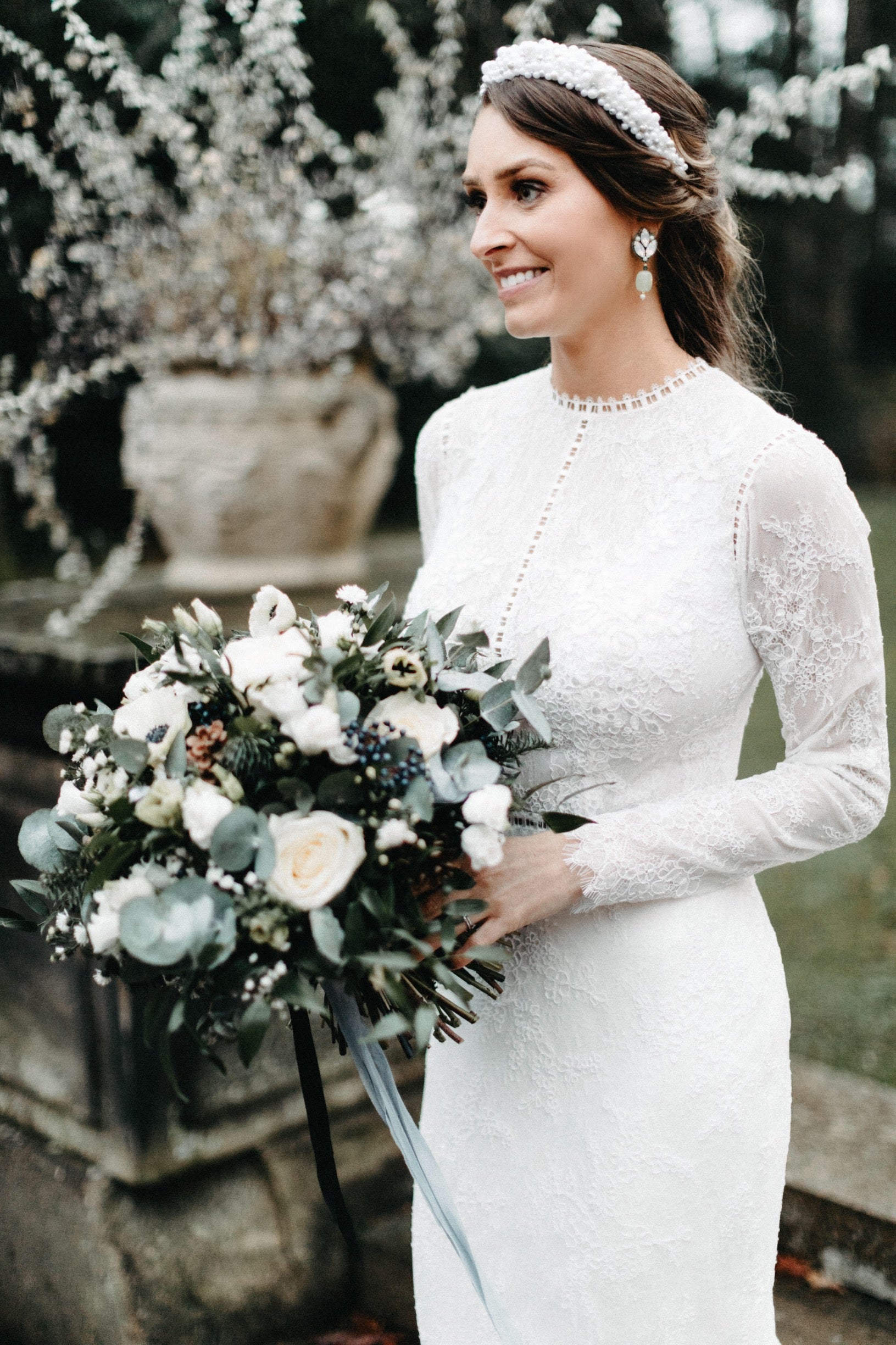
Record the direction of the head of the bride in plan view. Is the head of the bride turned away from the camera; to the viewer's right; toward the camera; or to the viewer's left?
to the viewer's left

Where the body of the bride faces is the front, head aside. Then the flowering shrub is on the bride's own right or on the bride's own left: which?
on the bride's own right

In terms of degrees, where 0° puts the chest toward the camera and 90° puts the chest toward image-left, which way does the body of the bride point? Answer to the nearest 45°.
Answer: approximately 45°

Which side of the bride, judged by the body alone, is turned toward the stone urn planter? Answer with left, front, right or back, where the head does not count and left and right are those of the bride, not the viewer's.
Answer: right
